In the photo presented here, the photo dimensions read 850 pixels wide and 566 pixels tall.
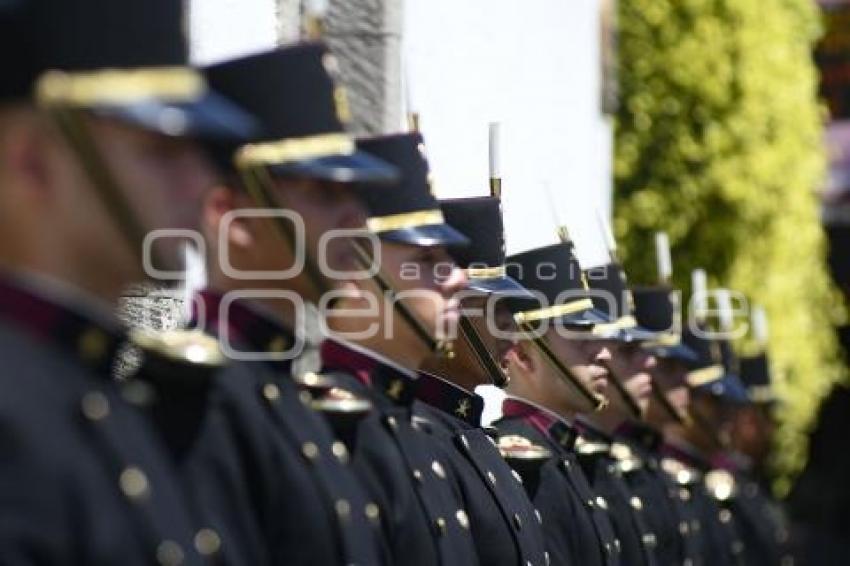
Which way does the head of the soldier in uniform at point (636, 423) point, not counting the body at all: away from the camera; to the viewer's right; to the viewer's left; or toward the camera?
to the viewer's right

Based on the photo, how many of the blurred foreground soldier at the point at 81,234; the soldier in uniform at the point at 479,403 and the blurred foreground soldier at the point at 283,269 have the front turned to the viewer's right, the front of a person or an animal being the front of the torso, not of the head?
3

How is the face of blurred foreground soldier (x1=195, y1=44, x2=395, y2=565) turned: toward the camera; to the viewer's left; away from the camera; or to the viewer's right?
to the viewer's right

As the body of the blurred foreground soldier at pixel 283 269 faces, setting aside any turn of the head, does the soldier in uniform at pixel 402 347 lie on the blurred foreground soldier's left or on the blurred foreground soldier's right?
on the blurred foreground soldier's left

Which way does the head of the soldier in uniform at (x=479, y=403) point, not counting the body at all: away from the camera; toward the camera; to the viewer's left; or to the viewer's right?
to the viewer's right

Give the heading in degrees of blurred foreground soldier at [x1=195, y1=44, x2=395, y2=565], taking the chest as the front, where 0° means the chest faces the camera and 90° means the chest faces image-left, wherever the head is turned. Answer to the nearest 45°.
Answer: approximately 270°

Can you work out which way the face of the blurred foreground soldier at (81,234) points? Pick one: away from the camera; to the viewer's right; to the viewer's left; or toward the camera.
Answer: to the viewer's right

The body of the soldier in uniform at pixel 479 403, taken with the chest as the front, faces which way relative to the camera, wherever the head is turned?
to the viewer's right

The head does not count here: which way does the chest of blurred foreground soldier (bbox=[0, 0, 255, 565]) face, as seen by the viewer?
to the viewer's right
